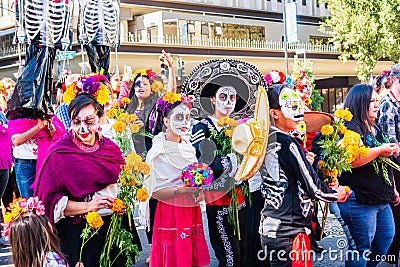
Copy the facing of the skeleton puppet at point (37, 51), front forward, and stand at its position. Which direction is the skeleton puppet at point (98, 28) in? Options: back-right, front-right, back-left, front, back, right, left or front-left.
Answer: back-left

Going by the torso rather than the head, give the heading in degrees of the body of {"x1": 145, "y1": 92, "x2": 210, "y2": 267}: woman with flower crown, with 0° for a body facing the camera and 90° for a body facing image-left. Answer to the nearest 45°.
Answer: approximately 315°

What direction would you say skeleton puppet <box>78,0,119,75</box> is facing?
toward the camera

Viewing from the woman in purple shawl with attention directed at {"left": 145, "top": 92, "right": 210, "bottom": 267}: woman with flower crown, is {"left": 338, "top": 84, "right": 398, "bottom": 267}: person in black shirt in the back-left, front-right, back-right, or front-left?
front-right

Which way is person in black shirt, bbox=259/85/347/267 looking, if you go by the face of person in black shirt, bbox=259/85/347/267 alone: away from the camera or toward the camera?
toward the camera

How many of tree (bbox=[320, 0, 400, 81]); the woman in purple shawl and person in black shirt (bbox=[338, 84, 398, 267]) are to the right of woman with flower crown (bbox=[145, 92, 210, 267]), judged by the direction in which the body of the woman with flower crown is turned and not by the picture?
1

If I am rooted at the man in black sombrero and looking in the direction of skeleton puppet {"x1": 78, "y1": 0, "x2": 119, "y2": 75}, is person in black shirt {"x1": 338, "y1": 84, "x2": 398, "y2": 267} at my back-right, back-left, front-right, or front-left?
back-right
